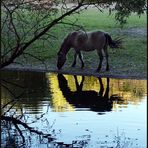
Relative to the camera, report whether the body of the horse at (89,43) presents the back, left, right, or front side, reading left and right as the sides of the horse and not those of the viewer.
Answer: left
